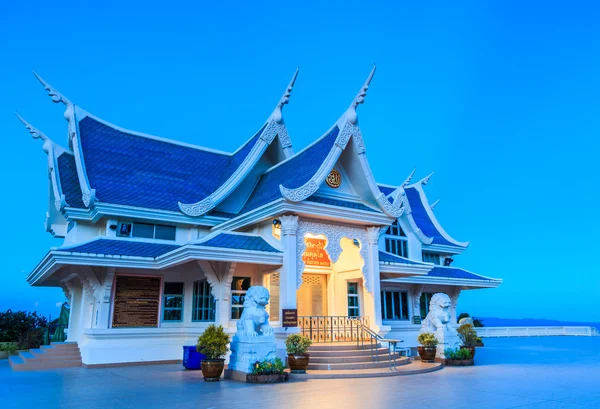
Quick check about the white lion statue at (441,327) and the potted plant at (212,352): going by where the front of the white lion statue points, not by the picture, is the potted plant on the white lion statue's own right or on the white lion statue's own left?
on the white lion statue's own right

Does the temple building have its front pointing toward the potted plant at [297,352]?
yes

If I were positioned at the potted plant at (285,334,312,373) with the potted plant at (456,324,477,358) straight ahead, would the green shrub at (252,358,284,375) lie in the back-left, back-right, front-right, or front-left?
back-right

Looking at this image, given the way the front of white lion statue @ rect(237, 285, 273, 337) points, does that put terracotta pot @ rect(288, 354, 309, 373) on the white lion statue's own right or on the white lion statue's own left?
on the white lion statue's own left

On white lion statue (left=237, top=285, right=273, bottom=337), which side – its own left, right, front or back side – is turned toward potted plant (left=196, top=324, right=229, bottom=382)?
right

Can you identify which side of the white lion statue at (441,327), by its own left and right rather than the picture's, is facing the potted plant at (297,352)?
right

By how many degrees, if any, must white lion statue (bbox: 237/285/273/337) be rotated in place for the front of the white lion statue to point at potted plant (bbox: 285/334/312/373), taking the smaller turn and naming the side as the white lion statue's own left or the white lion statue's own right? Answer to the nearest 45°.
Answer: approximately 45° to the white lion statue's own left

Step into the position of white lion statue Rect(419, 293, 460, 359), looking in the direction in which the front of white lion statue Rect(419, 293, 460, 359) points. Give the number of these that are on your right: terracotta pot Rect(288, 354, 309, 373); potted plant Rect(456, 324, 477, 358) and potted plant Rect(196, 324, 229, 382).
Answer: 2
